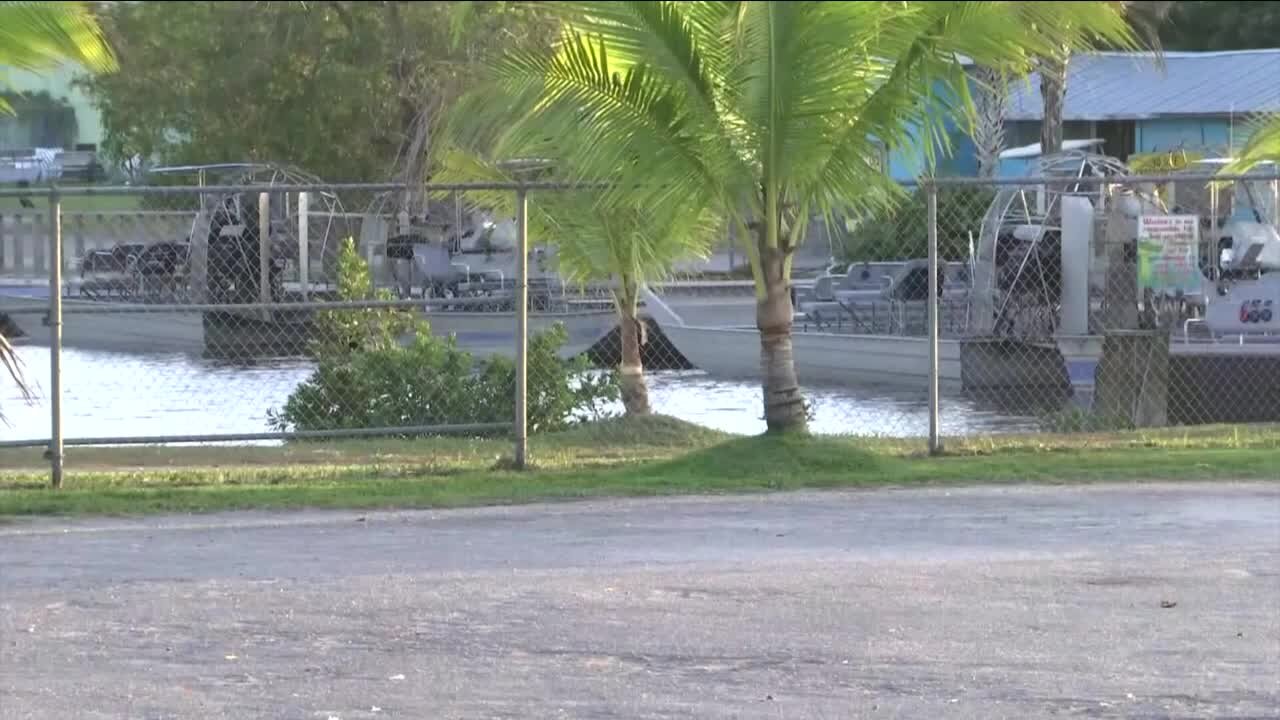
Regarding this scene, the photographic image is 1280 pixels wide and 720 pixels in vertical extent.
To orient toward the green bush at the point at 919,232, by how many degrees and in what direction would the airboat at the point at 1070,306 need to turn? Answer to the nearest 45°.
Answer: approximately 90° to its right

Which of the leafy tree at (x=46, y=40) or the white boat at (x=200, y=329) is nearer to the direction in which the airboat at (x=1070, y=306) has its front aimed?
the white boat

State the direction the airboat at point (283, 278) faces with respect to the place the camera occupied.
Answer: facing to the left of the viewer

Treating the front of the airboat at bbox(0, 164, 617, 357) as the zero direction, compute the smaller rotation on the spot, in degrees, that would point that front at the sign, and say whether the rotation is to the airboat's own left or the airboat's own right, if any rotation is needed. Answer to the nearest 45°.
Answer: approximately 135° to the airboat's own left

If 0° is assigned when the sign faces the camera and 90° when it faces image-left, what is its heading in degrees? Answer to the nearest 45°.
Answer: approximately 0°

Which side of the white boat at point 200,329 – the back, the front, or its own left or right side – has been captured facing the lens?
left

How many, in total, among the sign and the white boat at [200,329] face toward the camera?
1

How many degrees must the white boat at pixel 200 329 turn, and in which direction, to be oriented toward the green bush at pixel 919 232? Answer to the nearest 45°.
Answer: approximately 135° to its right

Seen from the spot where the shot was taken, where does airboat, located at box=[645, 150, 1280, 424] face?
facing to the left of the viewer

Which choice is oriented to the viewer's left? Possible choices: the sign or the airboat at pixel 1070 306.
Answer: the airboat

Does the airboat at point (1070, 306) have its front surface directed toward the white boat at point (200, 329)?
yes

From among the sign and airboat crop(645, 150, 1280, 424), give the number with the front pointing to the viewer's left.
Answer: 1

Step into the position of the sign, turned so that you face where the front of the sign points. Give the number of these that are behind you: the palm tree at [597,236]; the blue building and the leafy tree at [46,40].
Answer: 1

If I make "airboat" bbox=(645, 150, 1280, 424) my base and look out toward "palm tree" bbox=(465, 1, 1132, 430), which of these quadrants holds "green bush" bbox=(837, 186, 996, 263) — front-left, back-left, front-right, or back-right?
back-right
